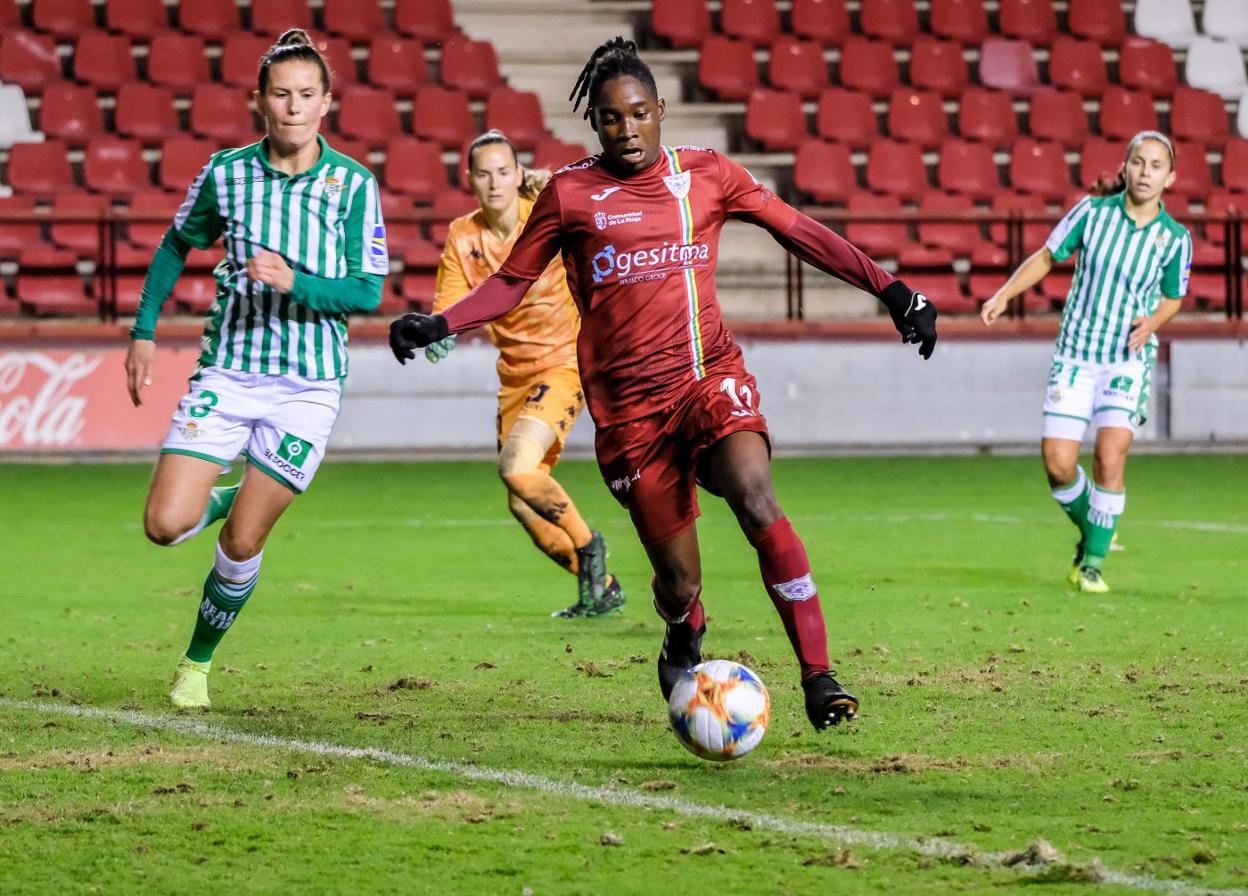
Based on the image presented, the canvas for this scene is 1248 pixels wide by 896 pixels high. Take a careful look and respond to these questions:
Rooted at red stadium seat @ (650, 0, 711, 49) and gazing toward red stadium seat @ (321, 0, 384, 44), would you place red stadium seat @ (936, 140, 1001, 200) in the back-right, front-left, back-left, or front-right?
back-left

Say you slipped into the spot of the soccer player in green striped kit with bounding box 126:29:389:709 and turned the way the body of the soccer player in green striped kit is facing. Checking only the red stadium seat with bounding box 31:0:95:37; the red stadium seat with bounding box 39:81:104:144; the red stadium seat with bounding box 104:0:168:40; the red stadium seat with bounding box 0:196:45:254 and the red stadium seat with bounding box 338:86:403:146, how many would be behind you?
5

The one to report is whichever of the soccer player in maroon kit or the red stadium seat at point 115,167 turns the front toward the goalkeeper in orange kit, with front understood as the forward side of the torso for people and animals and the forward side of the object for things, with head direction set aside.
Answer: the red stadium seat

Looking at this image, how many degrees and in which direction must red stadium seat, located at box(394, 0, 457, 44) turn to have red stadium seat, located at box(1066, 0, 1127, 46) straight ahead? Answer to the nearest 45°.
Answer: approximately 90° to its left

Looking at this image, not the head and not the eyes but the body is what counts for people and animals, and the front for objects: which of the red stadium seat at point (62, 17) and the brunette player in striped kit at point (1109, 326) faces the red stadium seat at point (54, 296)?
the red stadium seat at point (62, 17)

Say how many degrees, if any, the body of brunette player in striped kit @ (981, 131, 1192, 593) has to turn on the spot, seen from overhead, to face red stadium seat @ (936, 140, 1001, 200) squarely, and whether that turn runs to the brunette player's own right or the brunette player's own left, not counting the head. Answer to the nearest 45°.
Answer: approximately 180°

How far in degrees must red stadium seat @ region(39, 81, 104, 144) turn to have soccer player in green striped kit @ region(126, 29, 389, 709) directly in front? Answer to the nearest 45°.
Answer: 0° — it already faces them

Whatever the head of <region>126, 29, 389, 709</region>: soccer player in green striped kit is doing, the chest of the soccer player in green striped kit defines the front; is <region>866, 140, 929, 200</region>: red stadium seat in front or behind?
behind

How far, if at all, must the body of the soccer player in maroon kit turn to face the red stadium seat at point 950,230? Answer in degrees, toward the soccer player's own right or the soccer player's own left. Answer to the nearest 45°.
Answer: approximately 180°

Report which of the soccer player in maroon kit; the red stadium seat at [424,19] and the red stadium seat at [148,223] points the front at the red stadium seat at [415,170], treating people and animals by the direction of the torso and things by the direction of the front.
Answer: the red stadium seat at [424,19]

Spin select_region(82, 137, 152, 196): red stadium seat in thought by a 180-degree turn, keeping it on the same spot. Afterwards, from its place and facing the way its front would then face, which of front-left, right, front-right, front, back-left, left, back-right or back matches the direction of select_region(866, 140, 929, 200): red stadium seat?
right

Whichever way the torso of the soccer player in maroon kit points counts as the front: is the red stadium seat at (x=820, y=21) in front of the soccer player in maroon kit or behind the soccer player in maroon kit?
behind

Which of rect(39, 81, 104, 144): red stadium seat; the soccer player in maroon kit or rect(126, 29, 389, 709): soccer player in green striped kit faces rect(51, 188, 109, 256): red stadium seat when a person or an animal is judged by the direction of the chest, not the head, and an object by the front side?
rect(39, 81, 104, 144): red stadium seat
